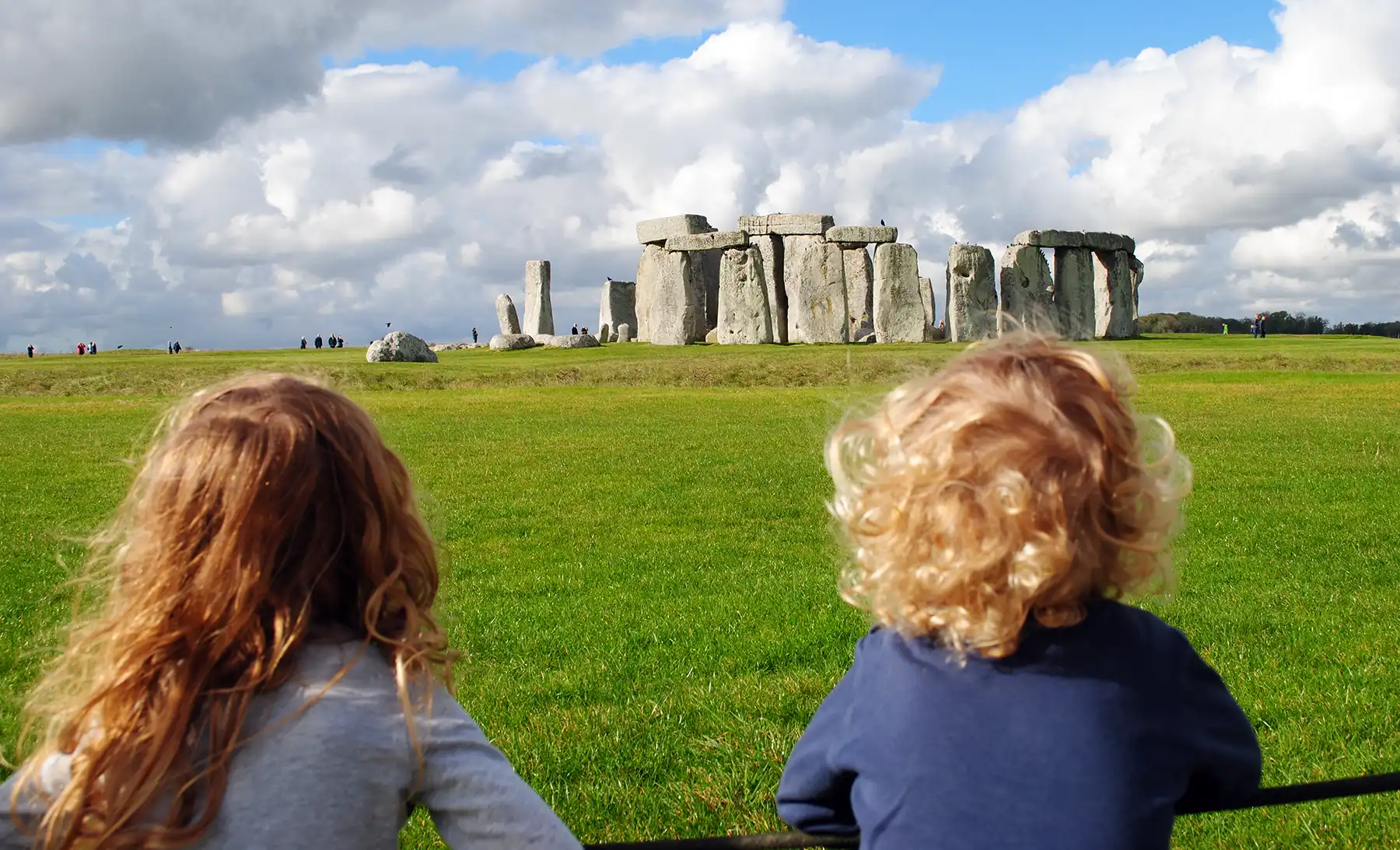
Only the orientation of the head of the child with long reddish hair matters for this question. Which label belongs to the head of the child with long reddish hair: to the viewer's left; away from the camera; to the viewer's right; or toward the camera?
away from the camera

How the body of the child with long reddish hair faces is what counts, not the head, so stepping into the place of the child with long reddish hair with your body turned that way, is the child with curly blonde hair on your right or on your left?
on your right

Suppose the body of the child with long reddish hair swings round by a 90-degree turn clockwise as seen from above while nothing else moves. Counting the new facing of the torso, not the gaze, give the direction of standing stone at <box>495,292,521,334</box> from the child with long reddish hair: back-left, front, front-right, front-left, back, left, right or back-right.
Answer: left

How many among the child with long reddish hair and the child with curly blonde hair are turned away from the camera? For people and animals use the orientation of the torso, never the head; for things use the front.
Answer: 2

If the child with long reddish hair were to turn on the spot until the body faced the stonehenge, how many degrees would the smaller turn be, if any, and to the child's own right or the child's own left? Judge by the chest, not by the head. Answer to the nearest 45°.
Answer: approximately 45° to the child's own right

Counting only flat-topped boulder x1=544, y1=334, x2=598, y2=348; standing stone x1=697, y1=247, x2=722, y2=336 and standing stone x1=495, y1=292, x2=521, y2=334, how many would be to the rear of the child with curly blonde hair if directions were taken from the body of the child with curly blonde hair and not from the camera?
0

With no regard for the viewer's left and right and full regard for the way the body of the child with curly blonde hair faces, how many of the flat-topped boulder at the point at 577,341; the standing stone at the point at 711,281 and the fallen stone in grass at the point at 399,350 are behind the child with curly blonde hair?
0

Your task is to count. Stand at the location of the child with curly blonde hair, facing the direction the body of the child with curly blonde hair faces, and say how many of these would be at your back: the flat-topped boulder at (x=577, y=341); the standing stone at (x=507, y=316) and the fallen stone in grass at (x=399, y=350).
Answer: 0

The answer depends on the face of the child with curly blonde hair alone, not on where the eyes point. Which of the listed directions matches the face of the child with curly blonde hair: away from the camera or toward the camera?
away from the camera

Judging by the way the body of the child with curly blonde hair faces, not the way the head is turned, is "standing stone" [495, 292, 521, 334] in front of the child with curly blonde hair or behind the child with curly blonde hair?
in front

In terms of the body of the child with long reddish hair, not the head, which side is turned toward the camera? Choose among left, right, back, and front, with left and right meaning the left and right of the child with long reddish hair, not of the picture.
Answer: back

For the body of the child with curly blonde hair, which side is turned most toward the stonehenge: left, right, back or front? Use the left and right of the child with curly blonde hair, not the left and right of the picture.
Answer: front

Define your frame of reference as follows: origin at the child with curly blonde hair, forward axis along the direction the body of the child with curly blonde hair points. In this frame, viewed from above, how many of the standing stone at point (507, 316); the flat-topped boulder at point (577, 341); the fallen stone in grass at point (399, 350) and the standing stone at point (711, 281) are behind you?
0

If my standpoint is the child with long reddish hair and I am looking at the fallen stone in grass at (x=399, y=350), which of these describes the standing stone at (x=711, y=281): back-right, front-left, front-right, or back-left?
front-right

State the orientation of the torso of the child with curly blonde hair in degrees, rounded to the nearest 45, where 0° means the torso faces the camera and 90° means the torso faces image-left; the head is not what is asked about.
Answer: approximately 180°
